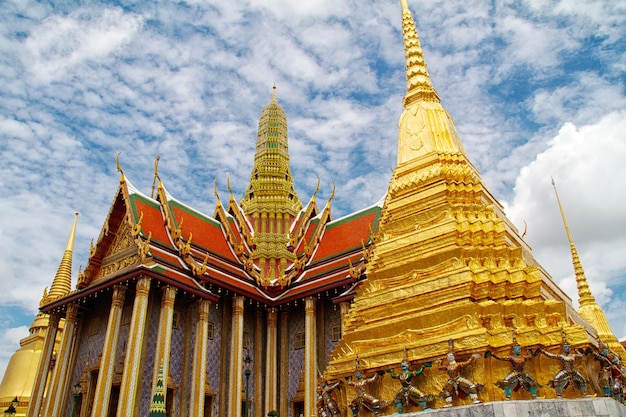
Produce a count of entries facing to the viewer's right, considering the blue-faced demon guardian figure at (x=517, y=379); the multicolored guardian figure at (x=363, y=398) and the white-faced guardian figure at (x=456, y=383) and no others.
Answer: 0

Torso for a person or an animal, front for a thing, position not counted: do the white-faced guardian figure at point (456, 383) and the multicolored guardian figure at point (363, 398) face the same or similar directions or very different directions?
same or similar directions

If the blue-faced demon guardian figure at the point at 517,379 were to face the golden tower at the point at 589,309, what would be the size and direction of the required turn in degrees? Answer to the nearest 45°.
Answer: approximately 180°

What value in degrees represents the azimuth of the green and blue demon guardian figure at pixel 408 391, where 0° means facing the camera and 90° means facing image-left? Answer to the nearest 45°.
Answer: approximately 45°

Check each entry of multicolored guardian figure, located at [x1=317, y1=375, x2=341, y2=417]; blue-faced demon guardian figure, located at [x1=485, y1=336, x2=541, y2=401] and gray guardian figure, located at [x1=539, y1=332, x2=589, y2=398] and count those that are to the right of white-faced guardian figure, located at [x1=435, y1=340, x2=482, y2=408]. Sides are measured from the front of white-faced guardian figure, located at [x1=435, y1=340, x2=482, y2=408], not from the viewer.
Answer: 1

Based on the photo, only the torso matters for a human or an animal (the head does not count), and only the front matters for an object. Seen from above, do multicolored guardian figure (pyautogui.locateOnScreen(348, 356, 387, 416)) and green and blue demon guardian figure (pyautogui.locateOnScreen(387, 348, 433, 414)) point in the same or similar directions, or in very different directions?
same or similar directions

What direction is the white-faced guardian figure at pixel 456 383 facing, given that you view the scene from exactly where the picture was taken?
facing the viewer and to the left of the viewer

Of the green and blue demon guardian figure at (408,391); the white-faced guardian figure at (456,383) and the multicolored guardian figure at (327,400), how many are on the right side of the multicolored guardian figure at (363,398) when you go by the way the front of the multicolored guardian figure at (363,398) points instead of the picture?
1

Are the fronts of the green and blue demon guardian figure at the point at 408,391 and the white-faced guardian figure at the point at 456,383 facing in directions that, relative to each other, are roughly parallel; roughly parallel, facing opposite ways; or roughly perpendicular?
roughly parallel

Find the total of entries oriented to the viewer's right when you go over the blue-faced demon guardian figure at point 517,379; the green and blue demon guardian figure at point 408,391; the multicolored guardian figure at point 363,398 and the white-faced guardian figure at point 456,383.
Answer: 0

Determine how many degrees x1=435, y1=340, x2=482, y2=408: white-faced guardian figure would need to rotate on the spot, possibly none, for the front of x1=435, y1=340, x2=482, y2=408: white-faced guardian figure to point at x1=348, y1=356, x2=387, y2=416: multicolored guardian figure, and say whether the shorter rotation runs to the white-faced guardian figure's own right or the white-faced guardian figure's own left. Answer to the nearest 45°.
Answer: approximately 90° to the white-faced guardian figure's own right

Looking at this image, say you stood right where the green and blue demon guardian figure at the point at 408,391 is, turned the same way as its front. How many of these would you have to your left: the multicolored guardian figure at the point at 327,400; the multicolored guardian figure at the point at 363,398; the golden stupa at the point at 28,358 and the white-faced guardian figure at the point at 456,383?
1

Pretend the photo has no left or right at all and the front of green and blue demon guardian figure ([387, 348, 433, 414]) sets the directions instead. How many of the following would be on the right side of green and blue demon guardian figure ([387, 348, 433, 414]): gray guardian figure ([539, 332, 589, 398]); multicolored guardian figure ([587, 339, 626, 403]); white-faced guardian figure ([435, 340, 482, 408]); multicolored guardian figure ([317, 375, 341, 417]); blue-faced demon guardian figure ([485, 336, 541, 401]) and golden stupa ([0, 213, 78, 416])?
2

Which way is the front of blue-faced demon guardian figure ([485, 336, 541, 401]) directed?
toward the camera

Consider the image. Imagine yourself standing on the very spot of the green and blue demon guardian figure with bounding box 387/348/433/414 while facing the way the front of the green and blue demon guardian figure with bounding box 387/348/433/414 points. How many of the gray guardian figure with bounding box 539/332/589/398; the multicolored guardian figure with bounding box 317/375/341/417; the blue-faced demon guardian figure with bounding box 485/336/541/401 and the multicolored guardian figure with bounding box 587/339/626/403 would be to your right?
1

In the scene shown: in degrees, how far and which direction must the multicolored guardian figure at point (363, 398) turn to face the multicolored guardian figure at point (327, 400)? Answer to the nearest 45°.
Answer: approximately 90° to its right

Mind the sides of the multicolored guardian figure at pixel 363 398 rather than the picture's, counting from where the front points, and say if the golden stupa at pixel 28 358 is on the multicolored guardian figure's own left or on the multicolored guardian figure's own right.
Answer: on the multicolored guardian figure's own right
